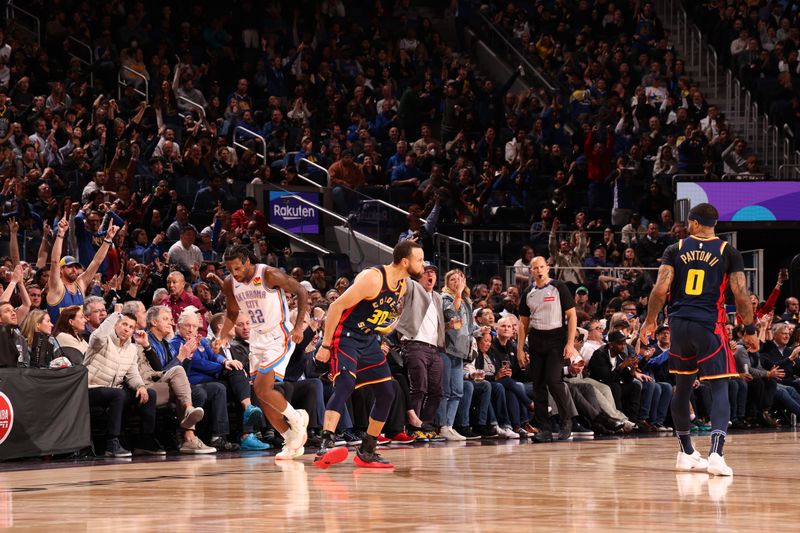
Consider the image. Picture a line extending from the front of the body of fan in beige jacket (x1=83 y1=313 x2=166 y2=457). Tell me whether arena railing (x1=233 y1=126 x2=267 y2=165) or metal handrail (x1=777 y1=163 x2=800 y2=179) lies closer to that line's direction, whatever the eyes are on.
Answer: the metal handrail

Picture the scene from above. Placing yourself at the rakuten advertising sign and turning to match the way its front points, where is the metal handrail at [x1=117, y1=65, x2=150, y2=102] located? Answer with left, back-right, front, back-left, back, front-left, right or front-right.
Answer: back-right

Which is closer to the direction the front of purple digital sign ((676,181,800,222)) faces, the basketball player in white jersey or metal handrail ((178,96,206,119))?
the basketball player in white jersey

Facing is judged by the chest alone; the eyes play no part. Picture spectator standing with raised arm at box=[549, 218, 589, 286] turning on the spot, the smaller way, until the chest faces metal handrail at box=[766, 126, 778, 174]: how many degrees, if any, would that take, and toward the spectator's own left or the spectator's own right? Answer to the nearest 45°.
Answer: approximately 135° to the spectator's own left

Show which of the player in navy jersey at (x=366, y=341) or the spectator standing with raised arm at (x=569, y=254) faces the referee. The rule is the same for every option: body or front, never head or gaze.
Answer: the spectator standing with raised arm

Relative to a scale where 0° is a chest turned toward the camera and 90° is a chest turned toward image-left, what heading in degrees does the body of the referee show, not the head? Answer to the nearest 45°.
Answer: approximately 0°

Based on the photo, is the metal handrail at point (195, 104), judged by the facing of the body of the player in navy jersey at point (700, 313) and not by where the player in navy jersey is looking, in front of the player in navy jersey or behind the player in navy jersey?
in front

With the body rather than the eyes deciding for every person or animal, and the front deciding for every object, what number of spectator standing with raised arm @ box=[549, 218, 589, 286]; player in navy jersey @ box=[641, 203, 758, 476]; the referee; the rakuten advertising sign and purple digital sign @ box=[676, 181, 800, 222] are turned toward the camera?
4

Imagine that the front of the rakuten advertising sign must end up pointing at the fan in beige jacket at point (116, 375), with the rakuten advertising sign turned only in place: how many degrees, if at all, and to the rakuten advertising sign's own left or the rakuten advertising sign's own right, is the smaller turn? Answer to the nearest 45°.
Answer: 0° — it already faces them

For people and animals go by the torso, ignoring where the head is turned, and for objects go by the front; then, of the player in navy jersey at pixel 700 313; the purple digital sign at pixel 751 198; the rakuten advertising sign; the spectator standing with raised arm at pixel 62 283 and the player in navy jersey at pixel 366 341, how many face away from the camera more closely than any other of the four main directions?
1

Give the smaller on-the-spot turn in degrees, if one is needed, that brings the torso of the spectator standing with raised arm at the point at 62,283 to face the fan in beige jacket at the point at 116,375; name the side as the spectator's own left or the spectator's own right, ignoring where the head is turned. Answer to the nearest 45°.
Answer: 0° — they already face them

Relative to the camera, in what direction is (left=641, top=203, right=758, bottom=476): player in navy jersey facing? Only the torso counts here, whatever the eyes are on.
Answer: away from the camera

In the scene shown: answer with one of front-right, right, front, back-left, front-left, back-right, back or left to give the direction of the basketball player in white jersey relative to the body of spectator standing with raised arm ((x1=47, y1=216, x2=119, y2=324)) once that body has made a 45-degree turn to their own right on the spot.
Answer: front-left

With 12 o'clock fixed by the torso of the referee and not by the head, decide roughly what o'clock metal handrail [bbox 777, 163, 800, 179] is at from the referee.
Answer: The metal handrail is roughly at 7 o'clock from the referee.

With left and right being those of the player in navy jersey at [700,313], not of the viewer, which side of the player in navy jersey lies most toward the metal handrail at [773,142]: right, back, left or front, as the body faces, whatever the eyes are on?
front

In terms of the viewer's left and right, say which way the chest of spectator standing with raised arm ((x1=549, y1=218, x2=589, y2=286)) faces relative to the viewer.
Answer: facing the viewer
